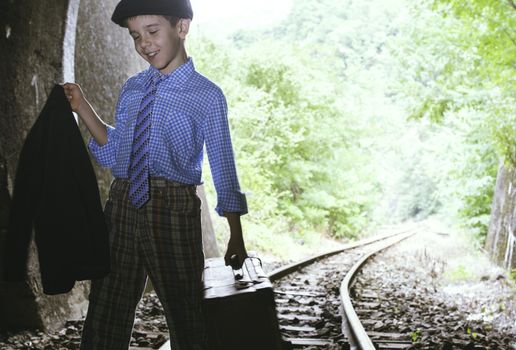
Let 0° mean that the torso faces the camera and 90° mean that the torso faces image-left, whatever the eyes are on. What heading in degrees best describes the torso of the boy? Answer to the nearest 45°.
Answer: approximately 45°

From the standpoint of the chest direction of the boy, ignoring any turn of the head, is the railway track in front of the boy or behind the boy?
behind
